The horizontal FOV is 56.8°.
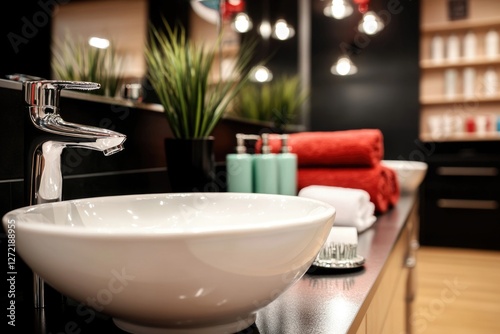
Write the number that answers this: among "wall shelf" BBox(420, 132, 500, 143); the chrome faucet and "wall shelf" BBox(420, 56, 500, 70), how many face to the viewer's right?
1

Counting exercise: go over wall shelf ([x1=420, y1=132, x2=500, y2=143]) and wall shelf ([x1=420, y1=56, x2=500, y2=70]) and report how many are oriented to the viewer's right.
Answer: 0

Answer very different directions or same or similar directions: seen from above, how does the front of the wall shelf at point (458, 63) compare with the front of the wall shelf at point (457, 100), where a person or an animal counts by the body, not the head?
same or similar directions

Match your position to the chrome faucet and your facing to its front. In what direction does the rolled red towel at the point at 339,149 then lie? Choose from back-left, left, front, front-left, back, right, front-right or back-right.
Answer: front-left

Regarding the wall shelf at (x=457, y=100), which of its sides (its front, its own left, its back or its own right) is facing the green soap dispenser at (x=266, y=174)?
front

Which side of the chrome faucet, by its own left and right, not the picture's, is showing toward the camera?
right

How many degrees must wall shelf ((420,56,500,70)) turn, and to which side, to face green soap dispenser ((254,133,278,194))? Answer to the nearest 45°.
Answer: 0° — it already faces it

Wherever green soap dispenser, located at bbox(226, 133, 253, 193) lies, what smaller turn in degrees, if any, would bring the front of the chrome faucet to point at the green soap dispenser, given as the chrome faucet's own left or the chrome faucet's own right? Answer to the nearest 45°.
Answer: approximately 45° to the chrome faucet's own left

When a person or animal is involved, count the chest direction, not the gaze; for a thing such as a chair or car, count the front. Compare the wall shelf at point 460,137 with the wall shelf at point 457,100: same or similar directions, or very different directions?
same or similar directions

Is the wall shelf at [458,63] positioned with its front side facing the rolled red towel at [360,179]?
yes

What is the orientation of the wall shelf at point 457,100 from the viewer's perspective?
toward the camera

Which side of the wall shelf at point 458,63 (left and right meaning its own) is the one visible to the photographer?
front

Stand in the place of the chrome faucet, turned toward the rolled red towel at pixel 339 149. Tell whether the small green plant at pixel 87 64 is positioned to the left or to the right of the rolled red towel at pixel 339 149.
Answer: left

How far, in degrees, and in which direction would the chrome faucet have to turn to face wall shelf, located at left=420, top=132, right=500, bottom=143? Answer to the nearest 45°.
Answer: approximately 45° to its left
